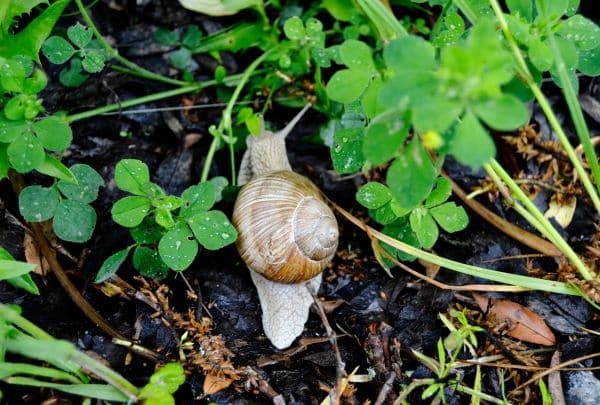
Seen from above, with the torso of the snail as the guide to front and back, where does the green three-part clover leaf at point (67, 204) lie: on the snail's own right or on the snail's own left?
on the snail's own left

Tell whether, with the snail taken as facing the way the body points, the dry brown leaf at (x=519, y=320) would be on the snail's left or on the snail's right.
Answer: on the snail's right

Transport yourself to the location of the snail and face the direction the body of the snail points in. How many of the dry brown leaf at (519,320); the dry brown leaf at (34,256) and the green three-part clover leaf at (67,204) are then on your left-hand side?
2

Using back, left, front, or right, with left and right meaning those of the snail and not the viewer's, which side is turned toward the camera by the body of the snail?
back

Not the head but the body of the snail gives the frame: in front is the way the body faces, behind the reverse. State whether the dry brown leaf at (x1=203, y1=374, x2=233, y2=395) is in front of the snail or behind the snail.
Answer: behind

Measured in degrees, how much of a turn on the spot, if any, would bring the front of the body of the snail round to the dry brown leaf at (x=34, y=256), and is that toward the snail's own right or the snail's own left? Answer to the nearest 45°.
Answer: approximately 90° to the snail's own left
